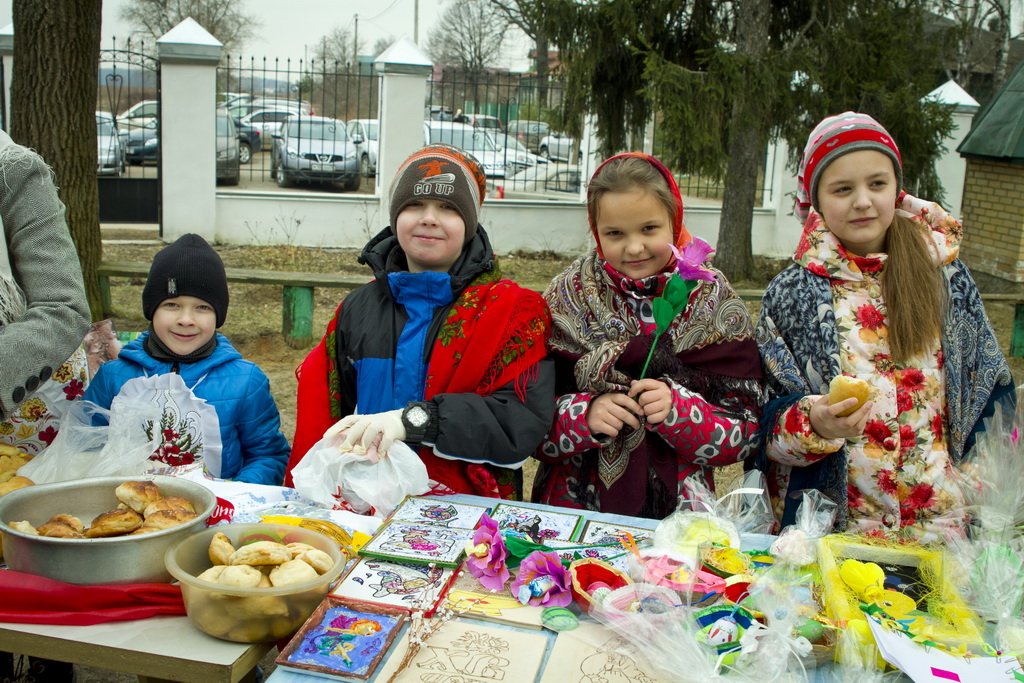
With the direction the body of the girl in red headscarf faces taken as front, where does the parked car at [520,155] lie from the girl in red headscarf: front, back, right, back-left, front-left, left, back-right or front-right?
back

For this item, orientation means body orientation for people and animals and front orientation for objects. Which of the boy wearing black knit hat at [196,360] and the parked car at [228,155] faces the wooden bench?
the parked car

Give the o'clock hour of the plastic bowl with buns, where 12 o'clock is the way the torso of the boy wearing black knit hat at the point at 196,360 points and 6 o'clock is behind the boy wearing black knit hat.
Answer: The plastic bowl with buns is roughly at 12 o'clock from the boy wearing black knit hat.

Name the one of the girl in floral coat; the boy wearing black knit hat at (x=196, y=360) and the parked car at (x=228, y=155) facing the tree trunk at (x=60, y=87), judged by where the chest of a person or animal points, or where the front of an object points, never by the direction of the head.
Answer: the parked car
